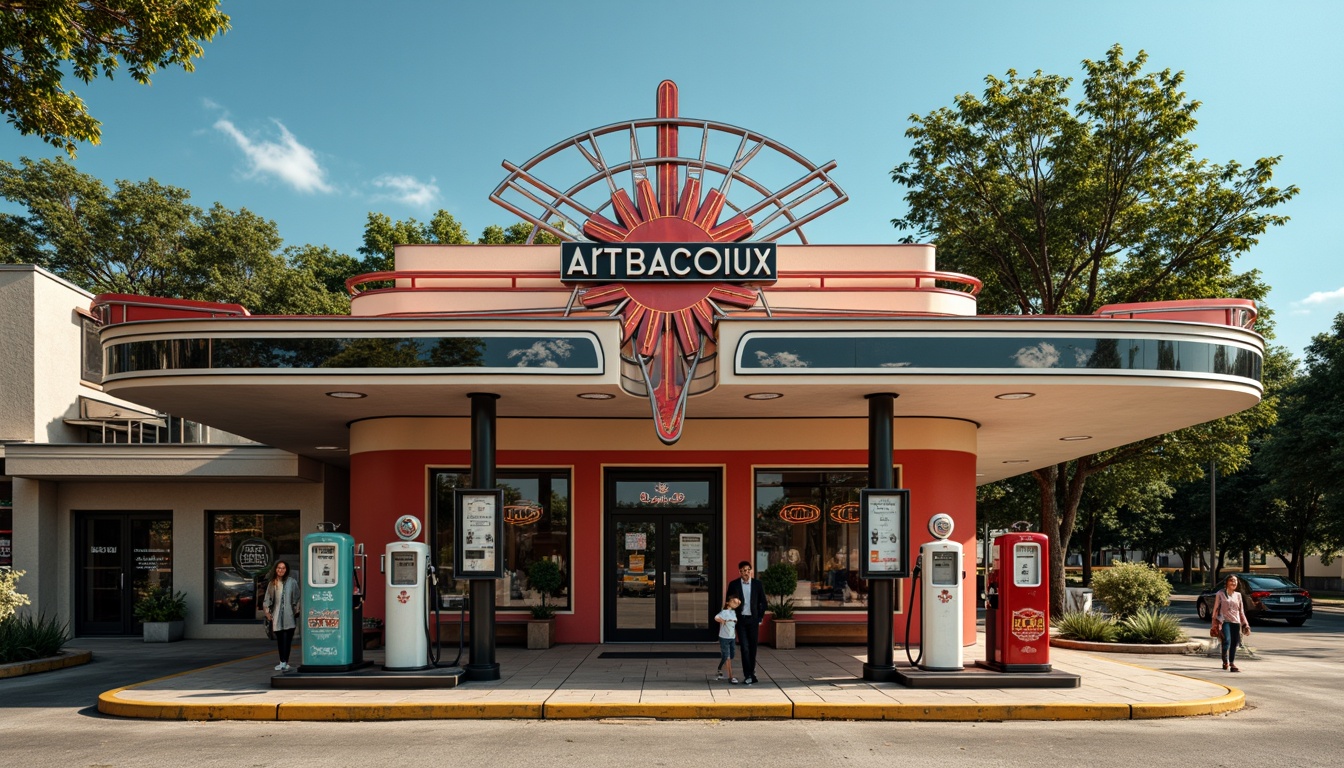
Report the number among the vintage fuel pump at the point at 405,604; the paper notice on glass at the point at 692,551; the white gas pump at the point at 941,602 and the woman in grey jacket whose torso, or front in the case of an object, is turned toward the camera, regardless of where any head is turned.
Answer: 4

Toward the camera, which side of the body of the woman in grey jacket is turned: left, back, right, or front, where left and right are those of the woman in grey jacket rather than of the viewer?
front

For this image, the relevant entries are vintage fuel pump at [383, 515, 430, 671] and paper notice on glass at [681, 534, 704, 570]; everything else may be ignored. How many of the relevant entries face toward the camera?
2

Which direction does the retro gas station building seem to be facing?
toward the camera

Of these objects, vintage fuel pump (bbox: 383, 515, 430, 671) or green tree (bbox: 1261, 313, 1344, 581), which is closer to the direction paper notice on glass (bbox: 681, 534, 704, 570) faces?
the vintage fuel pump

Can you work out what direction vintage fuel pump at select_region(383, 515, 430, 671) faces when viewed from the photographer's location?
facing the viewer
